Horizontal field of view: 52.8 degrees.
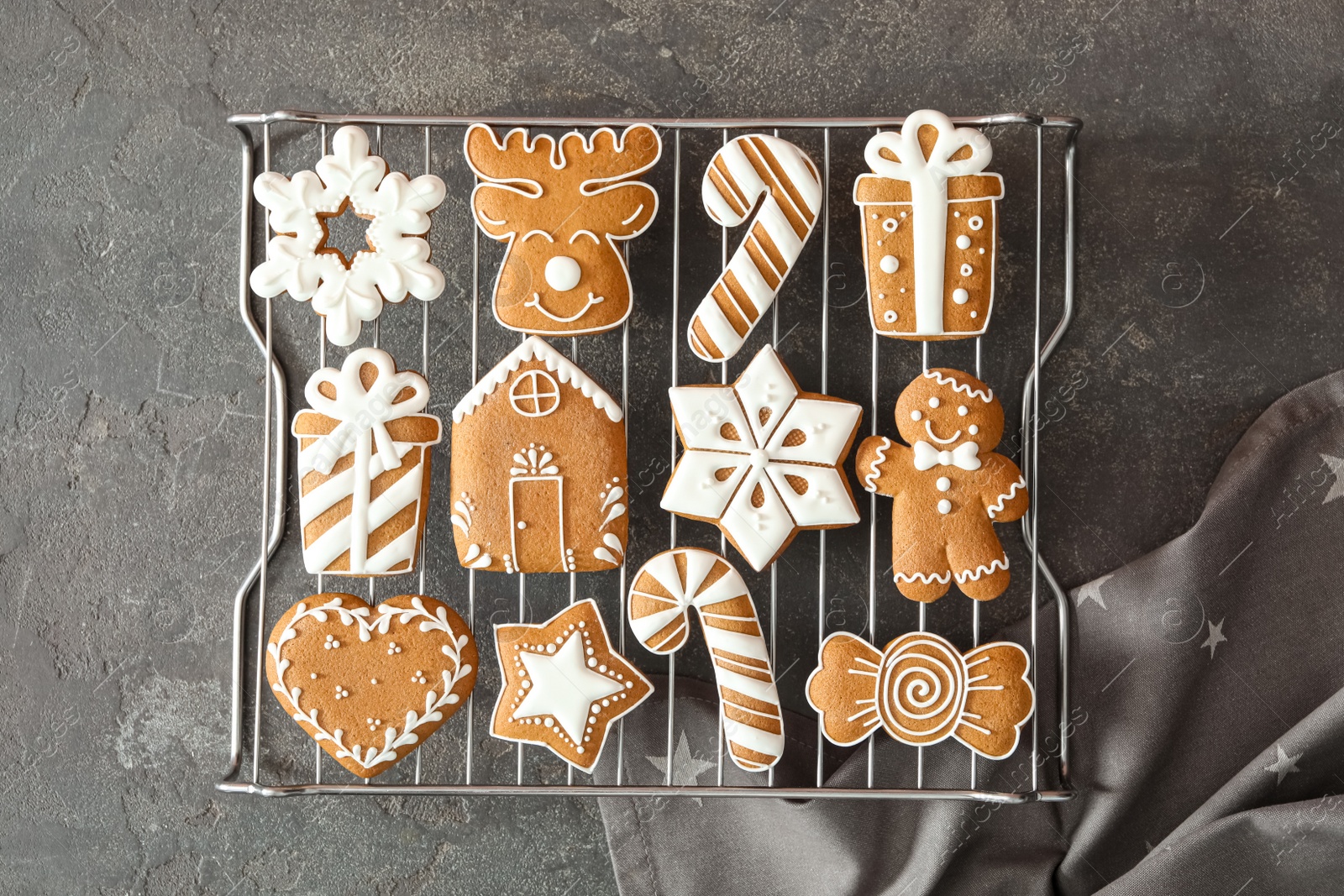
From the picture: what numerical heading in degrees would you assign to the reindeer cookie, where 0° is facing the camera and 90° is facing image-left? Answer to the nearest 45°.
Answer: approximately 0°

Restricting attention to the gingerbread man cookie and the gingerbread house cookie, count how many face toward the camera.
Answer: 2

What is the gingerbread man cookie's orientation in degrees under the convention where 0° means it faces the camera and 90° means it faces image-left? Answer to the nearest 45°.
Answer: approximately 0°

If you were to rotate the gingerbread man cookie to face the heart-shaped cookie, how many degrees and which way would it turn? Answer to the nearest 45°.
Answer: approximately 90° to its right
